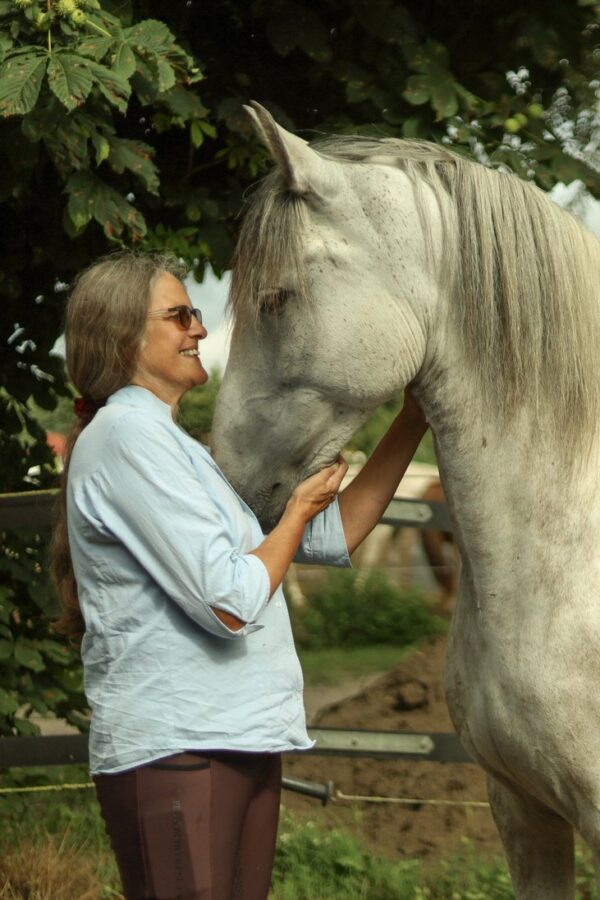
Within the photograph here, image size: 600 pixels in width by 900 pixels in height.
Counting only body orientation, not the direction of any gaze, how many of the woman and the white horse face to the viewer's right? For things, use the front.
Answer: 1

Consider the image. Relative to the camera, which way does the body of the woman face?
to the viewer's right

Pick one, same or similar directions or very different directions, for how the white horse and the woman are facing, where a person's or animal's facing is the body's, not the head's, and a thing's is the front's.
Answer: very different directions

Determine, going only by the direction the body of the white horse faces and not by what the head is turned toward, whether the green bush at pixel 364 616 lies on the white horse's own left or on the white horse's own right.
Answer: on the white horse's own right

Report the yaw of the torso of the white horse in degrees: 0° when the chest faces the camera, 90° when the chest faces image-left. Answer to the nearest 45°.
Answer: approximately 90°

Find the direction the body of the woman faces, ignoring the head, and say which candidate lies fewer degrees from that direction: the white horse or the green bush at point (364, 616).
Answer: the white horse

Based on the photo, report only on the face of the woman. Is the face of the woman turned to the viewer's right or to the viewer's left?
to the viewer's right
